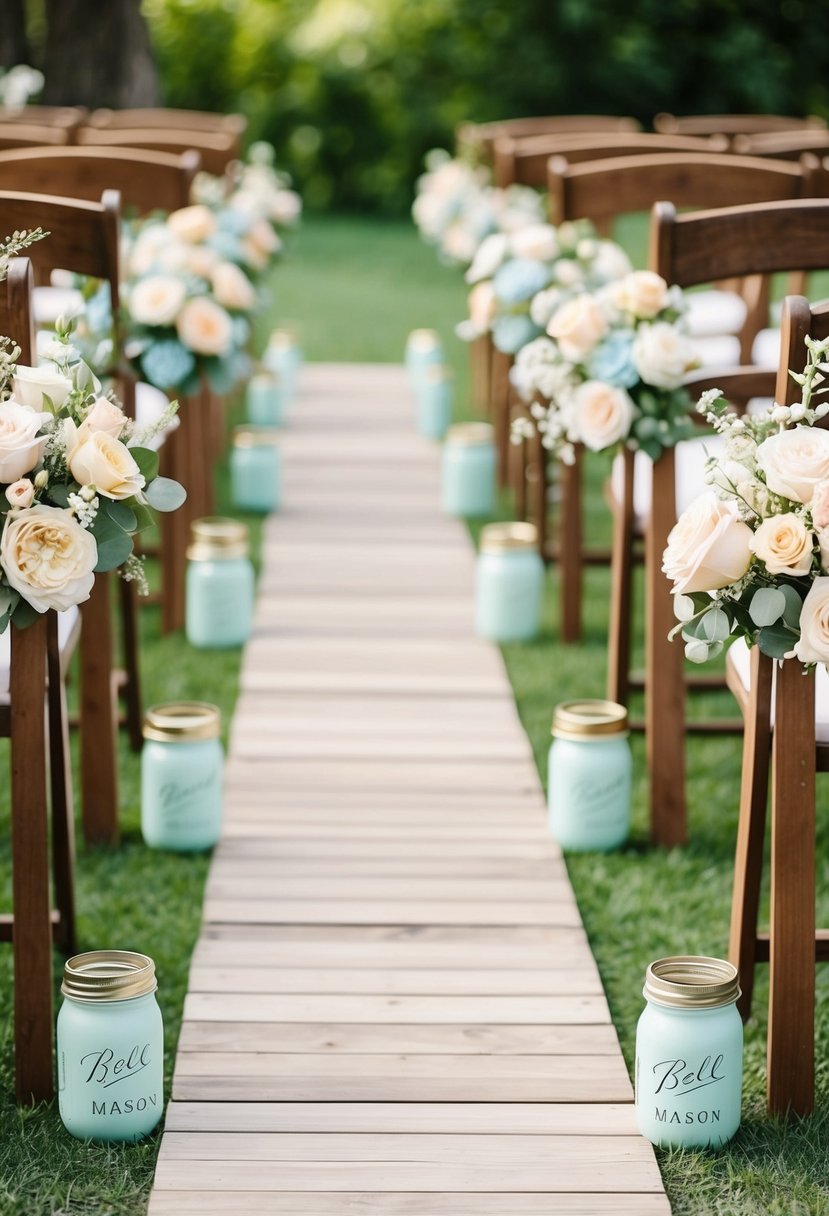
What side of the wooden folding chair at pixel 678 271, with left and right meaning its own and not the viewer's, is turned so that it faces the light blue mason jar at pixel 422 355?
front

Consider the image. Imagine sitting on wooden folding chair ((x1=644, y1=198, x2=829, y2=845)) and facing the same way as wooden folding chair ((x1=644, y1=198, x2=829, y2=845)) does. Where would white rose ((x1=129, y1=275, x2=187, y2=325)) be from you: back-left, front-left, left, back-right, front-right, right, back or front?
front-left

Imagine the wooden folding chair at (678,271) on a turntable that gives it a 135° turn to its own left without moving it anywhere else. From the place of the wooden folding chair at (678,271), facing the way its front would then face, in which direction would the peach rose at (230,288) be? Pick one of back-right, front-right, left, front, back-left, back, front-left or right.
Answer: right

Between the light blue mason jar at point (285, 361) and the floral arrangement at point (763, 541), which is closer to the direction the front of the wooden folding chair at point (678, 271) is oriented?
the light blue mason jar

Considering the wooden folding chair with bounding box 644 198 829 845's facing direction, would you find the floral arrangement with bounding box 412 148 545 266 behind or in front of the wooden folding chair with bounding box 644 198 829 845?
in front

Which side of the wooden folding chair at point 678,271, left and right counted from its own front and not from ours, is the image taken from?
back

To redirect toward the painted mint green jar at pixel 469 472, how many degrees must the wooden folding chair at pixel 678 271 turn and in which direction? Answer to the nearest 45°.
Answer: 0° — it already faces it

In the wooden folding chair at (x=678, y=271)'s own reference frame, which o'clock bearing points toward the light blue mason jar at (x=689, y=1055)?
The light blue mason jar is roughly at 6 o'clock from the wooden folding chair.

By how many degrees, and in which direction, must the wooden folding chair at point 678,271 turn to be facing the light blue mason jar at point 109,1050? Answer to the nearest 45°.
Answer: approximately 135° to its left

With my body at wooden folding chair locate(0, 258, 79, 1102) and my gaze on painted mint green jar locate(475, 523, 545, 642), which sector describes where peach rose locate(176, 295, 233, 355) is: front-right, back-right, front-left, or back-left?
front-left

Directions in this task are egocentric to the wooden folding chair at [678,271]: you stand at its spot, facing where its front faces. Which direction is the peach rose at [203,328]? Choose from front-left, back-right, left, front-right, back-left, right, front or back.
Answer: front-left

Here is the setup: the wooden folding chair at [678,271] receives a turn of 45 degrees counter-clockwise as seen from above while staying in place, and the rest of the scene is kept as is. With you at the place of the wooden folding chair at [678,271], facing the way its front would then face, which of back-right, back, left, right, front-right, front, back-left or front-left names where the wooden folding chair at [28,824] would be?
left
